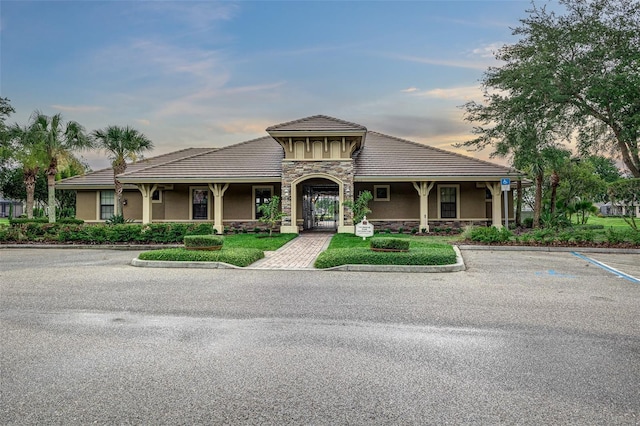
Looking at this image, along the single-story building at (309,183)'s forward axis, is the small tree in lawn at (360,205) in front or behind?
in front

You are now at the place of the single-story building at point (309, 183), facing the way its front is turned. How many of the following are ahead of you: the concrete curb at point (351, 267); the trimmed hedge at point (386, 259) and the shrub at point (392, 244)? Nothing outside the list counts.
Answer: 3

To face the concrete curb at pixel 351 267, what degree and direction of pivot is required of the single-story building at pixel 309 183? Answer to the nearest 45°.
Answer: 0° — it already faces it

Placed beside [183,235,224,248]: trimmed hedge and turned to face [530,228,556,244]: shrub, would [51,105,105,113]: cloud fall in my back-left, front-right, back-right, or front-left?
back-left

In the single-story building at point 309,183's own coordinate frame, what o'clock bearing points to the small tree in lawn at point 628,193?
The small tree in lawn is roughly at 10 o'clock from the single-story building.

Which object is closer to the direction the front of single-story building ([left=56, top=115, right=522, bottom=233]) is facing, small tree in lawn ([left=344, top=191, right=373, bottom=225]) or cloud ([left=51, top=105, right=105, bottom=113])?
the small tree in lawn

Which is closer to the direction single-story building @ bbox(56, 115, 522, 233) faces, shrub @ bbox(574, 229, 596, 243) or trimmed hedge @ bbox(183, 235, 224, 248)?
the trimmed hedge

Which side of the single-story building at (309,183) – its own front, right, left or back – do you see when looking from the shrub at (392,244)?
front

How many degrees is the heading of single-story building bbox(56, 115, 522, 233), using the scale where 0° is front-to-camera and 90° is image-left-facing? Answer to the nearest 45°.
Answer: approximately 0°

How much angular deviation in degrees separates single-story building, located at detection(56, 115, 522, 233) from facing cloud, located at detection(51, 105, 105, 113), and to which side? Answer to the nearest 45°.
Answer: approximately 90° to its right

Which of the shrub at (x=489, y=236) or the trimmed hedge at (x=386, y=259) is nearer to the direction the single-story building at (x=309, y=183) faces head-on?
the trimmed hedge

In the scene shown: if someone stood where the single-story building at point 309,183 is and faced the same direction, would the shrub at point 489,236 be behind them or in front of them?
in front

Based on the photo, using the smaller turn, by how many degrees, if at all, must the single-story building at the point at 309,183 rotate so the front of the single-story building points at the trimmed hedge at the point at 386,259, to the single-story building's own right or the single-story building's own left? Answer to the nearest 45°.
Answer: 0° — it already faces it
